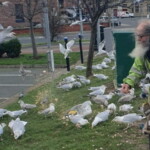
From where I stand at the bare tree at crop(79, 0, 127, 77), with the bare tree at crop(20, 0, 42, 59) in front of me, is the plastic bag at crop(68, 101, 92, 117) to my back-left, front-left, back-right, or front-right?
back-left

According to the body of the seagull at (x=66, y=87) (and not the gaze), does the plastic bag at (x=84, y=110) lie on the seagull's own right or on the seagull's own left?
on the seagull's own right

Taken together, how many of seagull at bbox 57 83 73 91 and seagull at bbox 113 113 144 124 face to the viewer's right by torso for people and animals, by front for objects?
1

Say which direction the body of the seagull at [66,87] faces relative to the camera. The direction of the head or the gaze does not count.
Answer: to the viewer's right
